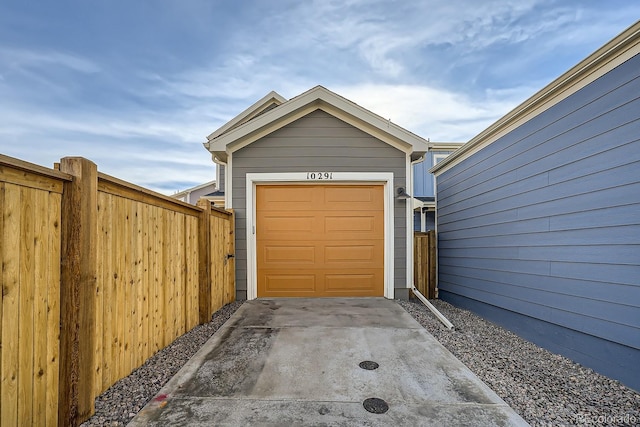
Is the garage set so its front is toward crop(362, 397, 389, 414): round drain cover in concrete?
yes

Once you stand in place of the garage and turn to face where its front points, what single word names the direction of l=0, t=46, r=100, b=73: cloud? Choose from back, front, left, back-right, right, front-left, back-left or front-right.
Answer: right

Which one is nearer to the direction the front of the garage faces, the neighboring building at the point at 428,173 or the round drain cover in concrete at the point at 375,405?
the round drain cover in concrete

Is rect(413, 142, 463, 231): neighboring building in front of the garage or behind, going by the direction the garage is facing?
behind

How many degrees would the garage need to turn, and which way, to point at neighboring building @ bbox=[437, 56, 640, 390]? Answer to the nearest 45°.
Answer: approximately 45° to its left

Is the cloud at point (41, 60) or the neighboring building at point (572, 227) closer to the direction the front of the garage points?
the neighboring building

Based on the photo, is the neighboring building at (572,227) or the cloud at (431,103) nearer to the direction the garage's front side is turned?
the neighboring building

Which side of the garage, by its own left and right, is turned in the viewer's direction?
front

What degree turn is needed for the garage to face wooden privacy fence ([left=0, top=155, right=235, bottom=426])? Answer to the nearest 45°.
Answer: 0° — it already faces it

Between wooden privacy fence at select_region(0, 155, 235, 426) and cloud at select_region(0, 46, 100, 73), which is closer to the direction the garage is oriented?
the wooden privacy fence
